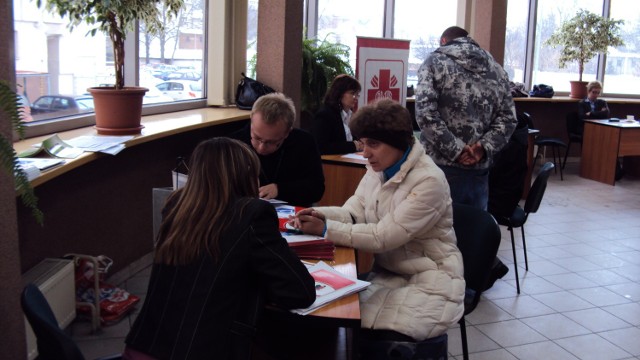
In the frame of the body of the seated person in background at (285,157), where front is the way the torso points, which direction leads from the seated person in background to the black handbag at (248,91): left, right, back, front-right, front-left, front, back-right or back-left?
back-right

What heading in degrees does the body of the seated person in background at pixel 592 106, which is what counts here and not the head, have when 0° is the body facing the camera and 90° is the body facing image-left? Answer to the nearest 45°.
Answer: approximately 0°

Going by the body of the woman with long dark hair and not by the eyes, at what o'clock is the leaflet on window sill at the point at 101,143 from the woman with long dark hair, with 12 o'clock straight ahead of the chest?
The leaflet on window sill is roughly at 10 o'clock from the woman with long dark hair.

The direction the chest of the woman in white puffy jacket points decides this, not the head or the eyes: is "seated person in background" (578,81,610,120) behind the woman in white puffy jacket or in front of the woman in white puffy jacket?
behind

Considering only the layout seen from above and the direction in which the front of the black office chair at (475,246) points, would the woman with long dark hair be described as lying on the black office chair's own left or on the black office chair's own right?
on the black office chair's own left

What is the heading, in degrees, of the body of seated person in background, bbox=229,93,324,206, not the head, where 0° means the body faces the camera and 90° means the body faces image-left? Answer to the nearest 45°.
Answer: approximately 45°

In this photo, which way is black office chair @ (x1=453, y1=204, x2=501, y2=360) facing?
to the viewer's left
